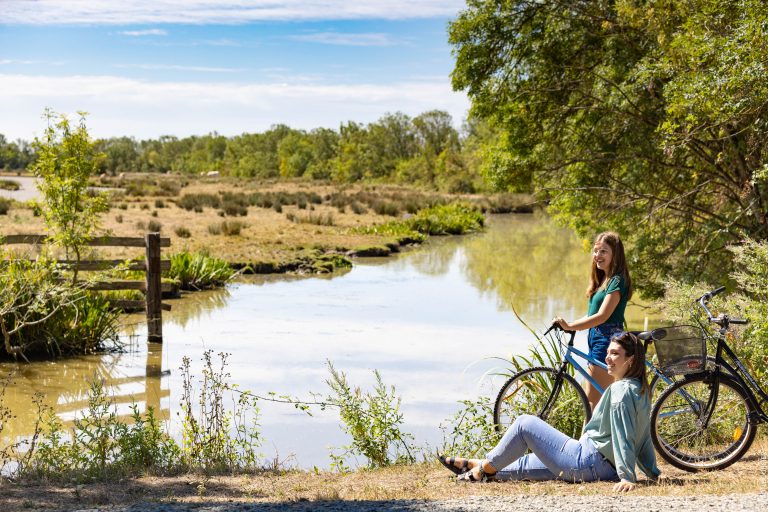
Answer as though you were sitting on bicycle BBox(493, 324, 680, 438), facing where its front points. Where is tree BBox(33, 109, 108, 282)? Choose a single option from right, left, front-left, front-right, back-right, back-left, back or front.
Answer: front-right

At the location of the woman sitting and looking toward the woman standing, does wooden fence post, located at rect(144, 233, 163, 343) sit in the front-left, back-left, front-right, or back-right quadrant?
front-left

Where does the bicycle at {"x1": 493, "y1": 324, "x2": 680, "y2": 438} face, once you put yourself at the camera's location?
facing to the left of the viewer

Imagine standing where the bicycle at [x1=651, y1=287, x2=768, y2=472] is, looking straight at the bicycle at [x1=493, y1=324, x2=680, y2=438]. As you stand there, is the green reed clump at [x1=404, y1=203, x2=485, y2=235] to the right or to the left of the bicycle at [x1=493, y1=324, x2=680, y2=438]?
right

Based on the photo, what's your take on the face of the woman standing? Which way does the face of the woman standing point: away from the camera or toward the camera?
toward the camera

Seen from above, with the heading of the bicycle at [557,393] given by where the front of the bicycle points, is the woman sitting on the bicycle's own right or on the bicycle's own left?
on the bicycle's own left

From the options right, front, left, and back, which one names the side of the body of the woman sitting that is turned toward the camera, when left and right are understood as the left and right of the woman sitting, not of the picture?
left

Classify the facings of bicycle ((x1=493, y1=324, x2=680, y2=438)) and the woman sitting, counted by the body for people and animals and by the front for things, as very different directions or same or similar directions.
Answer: same or similar directions

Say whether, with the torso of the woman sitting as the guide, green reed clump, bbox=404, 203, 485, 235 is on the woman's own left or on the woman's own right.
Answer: on the woman's own right
